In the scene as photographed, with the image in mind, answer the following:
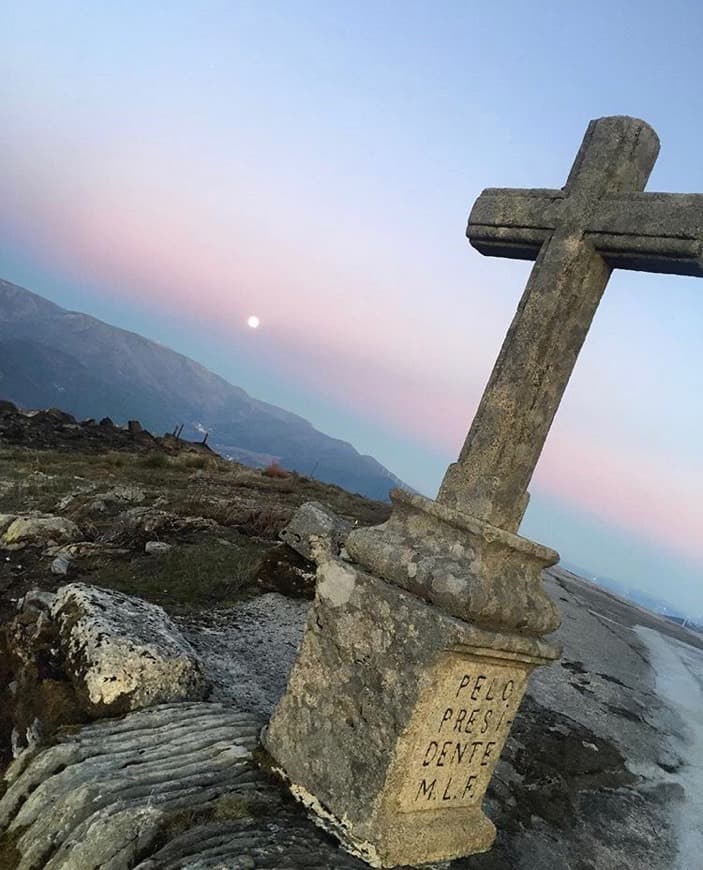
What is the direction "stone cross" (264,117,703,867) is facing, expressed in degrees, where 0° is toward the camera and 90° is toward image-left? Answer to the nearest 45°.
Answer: approximately 315°

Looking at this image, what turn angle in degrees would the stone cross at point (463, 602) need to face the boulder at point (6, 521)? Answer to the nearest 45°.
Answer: approximately 180°

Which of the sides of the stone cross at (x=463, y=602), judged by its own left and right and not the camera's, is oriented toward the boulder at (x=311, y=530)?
back

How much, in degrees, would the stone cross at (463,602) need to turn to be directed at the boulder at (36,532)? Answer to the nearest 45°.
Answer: approximately 180°

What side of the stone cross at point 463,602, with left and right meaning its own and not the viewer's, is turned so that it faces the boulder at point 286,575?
back

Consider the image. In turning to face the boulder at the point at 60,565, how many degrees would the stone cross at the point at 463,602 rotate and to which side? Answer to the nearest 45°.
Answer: approximately 180°
